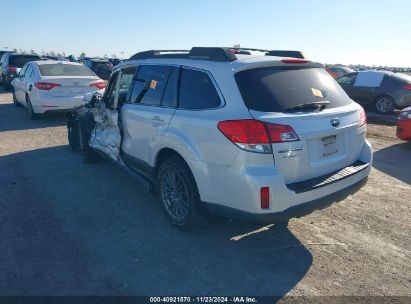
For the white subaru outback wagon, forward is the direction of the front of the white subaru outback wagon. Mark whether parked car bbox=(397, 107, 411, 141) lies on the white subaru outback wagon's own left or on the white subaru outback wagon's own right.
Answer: on the white subaru outback wagon's own right

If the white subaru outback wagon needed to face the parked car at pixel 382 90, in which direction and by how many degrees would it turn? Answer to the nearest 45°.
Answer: approximately 90° to its right

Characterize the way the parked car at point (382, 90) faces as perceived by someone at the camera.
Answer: facing away from the viewer and to the left of the viewer

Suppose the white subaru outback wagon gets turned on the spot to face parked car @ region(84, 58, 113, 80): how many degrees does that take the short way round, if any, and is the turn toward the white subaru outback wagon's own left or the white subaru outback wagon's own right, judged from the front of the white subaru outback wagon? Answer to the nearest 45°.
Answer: approximately 45° to the white subaru outback wagon's own right

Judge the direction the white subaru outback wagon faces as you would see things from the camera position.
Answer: facing away from the viewer and to the left of the viewer
